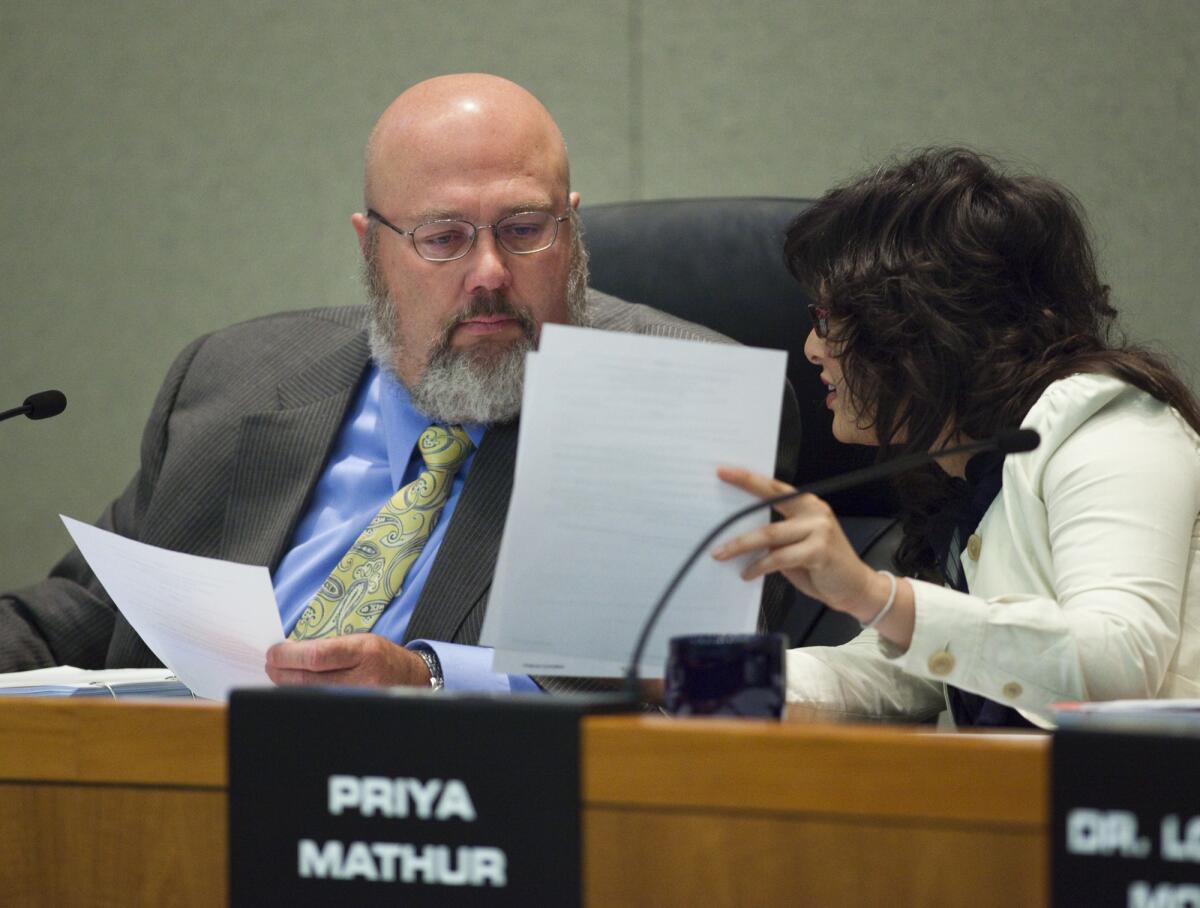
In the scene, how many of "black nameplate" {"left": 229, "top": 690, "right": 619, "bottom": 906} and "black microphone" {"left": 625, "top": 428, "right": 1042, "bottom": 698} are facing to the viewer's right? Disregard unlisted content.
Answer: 1

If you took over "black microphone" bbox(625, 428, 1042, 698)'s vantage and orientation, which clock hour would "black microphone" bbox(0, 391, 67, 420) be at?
"black microphone" bbox(0, 391, 67, 420) is roughly at 7 o'clock from "black microphone" bbox(625, 428, 1042, 698).

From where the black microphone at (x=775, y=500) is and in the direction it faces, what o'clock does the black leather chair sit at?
The black leather chair is roughly at 9 o'clock from the black microphone.

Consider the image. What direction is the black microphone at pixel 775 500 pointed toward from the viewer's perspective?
to the viewer's right

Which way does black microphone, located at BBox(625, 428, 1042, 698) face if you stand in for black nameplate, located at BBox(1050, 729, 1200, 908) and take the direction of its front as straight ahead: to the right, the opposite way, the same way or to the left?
to the left

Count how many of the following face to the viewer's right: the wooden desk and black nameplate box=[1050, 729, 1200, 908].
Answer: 0
